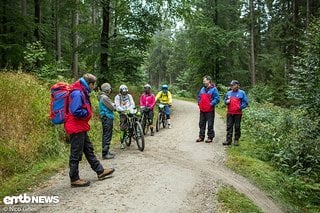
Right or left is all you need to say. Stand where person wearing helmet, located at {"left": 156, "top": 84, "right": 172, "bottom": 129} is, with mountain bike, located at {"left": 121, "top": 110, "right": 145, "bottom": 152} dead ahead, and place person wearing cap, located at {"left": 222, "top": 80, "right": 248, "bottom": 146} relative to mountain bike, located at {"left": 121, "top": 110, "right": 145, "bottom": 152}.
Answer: left

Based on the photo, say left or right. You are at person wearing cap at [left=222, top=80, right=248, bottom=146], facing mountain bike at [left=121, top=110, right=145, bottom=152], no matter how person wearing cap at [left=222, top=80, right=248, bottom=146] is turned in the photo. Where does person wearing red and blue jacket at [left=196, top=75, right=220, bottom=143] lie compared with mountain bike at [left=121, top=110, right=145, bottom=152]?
right

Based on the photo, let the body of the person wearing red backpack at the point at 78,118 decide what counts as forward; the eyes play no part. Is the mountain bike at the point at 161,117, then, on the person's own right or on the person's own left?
on the person's own left

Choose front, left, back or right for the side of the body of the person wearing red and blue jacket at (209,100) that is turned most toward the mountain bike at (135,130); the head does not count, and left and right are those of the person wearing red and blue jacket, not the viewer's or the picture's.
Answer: front

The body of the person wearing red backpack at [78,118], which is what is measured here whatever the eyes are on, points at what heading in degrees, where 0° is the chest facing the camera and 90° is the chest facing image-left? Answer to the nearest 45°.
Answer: approximately 270°

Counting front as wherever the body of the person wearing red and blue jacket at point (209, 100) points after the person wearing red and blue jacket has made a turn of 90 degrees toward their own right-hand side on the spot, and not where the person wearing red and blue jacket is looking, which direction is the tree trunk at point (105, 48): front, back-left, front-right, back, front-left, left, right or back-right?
front

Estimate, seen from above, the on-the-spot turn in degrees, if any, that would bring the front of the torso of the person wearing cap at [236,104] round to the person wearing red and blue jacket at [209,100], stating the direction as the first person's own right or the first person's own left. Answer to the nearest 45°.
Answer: approximately 45° to the first person's own right

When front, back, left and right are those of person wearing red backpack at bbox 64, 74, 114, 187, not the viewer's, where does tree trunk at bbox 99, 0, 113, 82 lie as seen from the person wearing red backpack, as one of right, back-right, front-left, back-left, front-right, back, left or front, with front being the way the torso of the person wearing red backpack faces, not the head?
left

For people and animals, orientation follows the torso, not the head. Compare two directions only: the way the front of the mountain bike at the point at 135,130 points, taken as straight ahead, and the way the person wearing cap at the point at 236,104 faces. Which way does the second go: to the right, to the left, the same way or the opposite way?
to the right

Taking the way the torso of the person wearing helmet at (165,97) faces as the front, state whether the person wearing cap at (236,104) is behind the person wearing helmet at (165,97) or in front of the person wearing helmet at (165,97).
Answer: in front

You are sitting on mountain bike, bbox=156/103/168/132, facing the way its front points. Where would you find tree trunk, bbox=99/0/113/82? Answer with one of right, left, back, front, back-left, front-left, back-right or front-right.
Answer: right

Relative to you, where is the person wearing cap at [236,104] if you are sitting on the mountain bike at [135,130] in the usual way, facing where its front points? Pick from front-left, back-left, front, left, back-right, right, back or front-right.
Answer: front-left

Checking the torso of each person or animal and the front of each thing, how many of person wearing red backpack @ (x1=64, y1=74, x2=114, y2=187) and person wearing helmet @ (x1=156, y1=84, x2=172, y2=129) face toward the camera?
1

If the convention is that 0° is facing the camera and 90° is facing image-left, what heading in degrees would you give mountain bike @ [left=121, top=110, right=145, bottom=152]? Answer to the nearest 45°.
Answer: approximately 315°

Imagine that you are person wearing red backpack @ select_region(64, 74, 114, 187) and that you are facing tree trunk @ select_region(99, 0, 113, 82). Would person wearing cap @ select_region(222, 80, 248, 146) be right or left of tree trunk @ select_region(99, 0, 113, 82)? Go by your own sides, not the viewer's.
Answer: right
